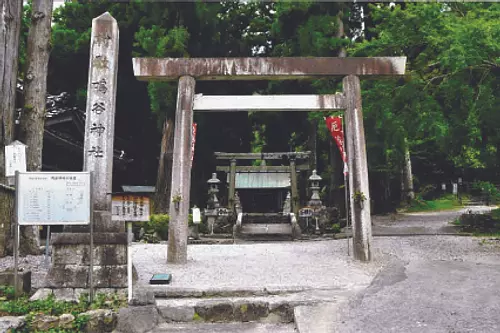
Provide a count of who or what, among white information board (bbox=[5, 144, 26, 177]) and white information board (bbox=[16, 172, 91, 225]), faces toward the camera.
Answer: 2

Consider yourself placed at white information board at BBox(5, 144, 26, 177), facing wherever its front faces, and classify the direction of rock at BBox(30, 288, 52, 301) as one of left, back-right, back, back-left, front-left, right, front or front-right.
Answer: front

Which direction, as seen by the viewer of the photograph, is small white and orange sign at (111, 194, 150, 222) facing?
facing the viewer

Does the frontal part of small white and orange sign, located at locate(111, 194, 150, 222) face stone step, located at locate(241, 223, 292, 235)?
no

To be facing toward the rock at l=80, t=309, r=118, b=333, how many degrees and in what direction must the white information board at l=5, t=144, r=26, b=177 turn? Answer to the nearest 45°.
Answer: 0° — it already faces it

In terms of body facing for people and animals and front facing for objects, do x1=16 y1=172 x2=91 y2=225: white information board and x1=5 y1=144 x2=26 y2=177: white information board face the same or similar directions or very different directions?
same or similar directions

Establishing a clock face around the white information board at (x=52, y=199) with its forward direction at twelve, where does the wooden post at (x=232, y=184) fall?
The wooden post is roughly at 7 o'clock from the white information board.

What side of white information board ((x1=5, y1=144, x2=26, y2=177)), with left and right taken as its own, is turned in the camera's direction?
front

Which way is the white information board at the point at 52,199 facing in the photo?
toward the camera

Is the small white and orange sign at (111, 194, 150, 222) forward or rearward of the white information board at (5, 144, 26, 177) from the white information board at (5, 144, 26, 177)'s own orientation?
forward

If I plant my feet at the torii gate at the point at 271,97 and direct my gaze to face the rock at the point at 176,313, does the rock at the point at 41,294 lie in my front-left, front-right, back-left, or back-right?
front-right

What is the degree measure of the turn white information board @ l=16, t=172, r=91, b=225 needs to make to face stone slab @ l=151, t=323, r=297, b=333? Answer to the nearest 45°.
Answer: approximately 45° to its left

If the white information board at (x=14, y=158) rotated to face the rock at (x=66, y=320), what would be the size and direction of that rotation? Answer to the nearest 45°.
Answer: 0° — it already faces it

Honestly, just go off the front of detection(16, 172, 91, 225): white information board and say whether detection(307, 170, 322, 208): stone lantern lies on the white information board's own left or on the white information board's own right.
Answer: on the white information board's own left

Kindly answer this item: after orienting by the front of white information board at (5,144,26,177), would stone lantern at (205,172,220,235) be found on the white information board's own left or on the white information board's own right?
on the white information board's own left

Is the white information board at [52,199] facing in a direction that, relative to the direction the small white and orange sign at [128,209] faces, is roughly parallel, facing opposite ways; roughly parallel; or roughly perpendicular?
roughly parallel
